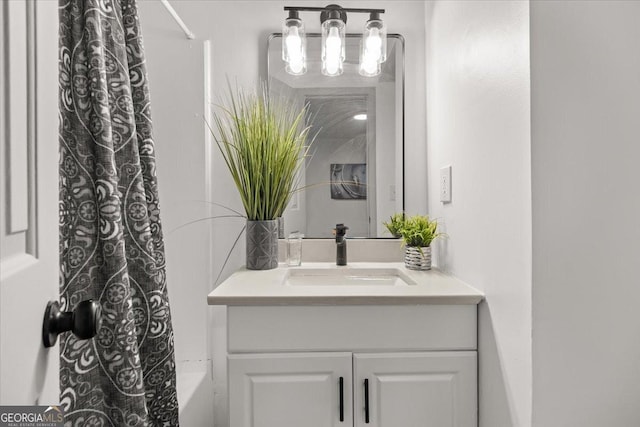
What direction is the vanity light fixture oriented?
toward the camera

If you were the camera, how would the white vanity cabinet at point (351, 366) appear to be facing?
facing the viewer

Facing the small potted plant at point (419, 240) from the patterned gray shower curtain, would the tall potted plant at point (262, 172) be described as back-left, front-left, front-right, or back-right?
front-left

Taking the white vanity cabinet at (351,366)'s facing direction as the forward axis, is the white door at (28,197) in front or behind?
in front

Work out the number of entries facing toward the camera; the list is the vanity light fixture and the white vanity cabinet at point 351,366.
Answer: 2

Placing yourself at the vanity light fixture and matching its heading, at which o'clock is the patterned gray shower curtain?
The patterned gray shower curtain is roughly at 1 o'clock from the vanity light fixture.

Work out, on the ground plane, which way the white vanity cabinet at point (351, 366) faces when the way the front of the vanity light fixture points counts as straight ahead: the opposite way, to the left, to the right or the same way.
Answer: the same way

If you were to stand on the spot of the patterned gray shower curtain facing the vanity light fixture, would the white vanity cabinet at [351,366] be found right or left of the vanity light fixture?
right

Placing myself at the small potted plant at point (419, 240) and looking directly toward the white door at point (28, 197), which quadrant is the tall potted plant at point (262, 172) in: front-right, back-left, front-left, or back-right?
front-right
